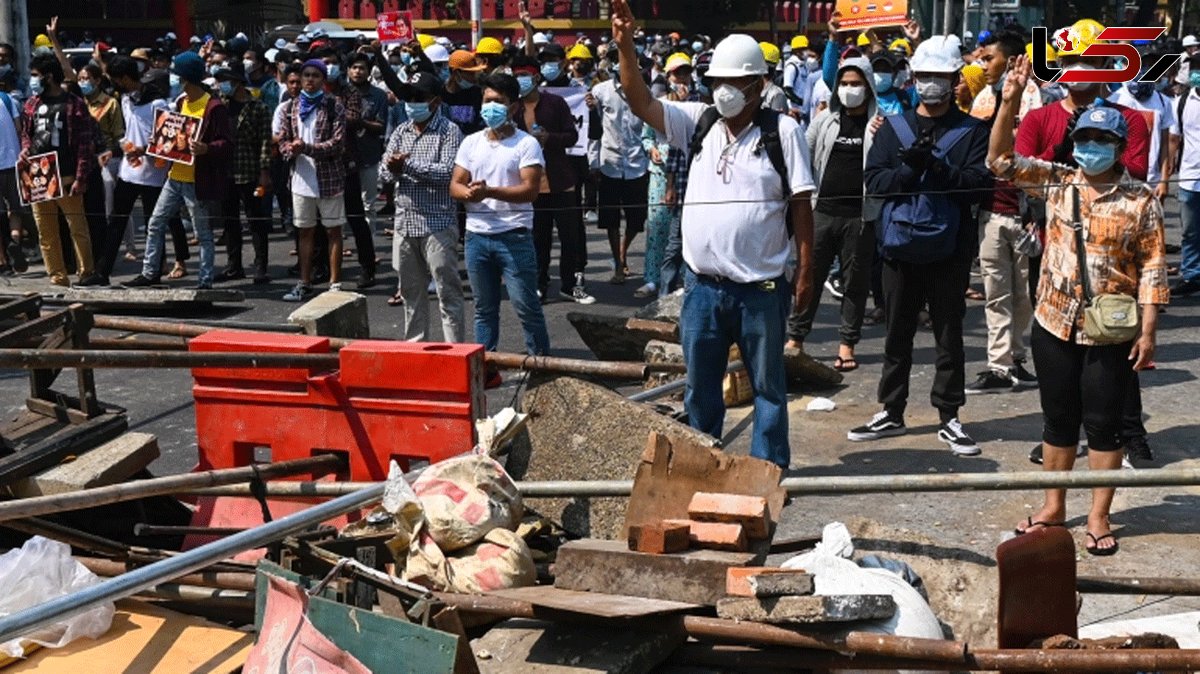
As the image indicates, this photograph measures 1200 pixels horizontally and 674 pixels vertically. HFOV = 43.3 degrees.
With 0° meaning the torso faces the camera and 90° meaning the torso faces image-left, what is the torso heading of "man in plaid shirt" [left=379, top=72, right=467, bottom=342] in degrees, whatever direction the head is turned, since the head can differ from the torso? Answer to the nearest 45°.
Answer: approximately 45°

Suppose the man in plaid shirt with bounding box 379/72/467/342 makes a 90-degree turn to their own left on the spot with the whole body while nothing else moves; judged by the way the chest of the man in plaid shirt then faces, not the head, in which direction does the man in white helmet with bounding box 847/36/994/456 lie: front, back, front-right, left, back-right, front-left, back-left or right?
front

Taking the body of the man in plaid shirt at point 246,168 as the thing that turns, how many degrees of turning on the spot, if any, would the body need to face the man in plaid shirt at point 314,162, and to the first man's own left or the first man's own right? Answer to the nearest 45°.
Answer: approximately 45° to the first man's own left

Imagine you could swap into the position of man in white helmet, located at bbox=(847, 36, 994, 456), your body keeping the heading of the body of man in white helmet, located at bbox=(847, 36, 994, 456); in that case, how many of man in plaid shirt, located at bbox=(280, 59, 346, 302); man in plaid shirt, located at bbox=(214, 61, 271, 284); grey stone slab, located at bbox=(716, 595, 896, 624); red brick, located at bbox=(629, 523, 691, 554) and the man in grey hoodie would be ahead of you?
2

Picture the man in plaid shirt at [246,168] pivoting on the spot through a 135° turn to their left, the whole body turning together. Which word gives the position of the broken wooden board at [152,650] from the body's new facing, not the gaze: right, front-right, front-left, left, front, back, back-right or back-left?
right

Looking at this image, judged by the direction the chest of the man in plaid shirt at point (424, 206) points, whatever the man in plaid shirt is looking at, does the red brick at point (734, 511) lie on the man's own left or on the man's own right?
on the man's own left

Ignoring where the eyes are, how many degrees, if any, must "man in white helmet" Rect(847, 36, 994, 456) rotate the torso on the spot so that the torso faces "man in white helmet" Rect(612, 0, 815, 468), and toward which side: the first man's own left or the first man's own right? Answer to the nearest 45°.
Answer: approximately 45° to the first man's own right

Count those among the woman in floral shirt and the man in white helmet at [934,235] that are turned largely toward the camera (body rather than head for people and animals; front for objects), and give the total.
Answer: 2

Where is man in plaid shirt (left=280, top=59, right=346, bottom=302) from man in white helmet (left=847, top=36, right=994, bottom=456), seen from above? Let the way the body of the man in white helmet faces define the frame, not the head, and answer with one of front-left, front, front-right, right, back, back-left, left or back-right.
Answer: back-right

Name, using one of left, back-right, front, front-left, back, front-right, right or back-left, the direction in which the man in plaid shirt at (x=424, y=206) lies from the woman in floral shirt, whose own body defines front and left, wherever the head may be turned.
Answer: back-right

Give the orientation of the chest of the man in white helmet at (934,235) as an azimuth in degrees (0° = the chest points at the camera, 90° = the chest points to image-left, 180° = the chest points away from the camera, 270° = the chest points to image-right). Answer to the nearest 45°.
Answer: approximately 0°
